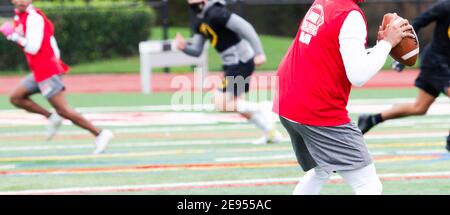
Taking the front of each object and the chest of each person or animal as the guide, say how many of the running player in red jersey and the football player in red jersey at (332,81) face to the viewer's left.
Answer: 1

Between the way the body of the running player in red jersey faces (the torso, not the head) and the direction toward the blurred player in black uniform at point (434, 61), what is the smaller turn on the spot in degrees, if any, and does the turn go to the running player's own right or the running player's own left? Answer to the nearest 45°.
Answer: approximately 135° to the running player's own left

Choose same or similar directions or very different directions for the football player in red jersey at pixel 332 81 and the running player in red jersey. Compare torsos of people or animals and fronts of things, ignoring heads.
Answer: very different directions

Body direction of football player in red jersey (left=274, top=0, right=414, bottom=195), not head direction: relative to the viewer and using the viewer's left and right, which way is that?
facing away from the viewer and to the right of the viewer

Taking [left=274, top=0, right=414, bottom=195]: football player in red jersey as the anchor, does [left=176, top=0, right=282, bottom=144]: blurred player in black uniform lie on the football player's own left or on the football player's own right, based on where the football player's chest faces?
on the football player's own left

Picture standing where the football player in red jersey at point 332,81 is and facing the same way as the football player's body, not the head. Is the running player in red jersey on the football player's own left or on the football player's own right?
on the football player's own left

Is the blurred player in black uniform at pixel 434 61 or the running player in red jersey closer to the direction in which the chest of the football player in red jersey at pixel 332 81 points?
the blurred player in black uniform

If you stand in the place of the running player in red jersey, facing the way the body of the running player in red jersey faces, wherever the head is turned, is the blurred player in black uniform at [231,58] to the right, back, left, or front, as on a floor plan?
back

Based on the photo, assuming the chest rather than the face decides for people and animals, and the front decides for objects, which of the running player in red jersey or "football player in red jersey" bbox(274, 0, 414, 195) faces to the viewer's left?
the running player in red jersey

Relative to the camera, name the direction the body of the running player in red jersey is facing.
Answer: to the viewer's left

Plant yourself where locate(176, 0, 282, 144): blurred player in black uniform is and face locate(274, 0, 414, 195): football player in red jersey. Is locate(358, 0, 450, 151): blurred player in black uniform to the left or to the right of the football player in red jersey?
left
